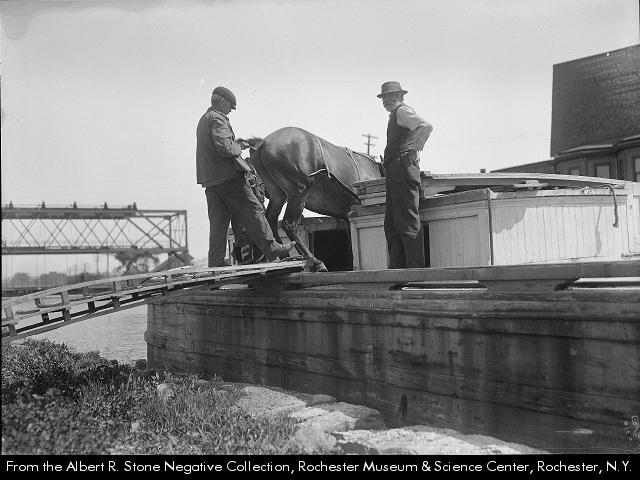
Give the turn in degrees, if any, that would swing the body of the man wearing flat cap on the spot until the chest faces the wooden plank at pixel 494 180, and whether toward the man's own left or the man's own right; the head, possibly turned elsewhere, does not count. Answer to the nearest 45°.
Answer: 0° — they already face it

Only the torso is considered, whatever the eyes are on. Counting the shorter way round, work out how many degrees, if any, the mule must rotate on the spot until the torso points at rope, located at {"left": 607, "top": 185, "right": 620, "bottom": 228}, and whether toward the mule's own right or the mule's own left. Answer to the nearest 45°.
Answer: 0° — it already faces it

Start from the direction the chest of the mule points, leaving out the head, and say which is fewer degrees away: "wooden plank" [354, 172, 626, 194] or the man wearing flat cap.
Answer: the wooden plank

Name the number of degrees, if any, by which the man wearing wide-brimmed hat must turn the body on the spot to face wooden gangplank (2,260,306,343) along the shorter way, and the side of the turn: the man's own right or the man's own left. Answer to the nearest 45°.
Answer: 0° — they already face it

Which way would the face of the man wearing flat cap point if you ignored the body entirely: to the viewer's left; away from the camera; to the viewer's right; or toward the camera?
to the viewer's right

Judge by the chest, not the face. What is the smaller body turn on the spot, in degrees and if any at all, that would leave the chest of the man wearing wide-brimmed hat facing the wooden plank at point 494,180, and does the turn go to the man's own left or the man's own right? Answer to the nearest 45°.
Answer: approximately 180°

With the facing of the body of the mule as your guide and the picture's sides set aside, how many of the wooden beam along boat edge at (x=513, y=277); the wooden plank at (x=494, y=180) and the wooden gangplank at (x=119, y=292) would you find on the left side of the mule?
0

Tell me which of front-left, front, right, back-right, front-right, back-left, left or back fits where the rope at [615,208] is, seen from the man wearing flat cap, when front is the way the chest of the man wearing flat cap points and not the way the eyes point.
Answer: front

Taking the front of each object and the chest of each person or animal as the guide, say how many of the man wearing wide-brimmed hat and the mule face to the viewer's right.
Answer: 1

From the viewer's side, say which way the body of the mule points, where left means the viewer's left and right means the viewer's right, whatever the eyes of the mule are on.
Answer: facing to the right of the viewer

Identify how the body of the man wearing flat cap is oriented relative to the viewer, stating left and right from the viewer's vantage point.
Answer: facing to the right of the viewer

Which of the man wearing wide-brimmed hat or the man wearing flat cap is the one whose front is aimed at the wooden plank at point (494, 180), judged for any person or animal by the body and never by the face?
the man wearing flat cap

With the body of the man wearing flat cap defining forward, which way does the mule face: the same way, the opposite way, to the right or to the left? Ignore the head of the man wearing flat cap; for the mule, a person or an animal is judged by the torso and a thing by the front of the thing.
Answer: the same way

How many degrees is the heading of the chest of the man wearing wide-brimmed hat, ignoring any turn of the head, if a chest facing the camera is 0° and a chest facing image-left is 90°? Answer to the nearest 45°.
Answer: approximately 45°

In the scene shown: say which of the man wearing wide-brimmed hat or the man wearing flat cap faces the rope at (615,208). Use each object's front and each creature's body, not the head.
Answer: the man wearing flat cap
